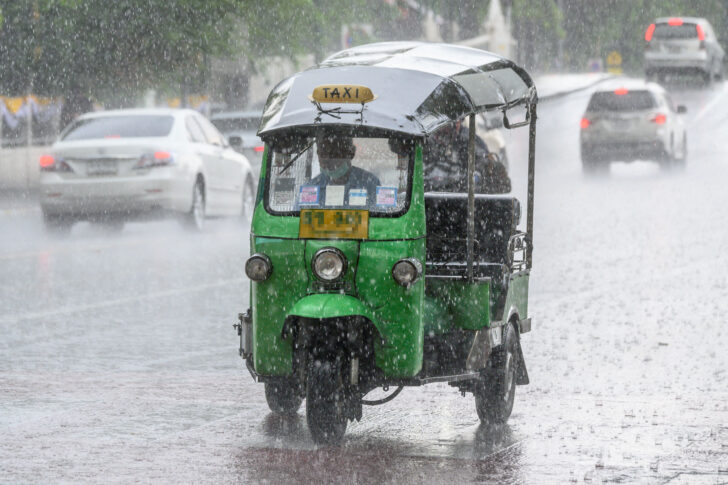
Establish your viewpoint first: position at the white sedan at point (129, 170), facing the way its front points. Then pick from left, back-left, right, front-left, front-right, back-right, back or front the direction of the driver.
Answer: back-right

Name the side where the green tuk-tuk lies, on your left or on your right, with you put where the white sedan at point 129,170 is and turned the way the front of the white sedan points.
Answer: on your right

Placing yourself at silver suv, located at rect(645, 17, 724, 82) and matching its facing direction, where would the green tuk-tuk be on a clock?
The green tuk-tuk is roughly at 6 o'clock from the silver suv.

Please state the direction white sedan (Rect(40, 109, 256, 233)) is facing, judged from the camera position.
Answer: facing away from the viewer and to the right of the viewer

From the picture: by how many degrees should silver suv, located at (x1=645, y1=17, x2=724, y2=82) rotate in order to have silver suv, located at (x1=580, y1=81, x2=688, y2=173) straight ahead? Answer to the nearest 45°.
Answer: approximately 180°

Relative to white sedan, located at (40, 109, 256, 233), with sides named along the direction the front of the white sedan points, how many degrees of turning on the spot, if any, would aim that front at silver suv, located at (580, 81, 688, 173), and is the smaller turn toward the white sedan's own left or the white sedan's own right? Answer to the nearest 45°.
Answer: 0° — it already faces it

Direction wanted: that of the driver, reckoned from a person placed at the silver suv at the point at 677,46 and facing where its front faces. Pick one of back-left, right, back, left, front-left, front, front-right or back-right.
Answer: back

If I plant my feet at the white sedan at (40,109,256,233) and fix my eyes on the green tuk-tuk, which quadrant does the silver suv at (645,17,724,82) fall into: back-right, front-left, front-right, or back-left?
back-left

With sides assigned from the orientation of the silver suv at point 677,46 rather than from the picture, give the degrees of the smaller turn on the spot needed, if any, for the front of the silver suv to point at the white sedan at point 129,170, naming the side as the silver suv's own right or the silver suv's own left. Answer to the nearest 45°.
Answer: approximately 180°

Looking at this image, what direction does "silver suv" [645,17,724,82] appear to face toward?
away from the camera
